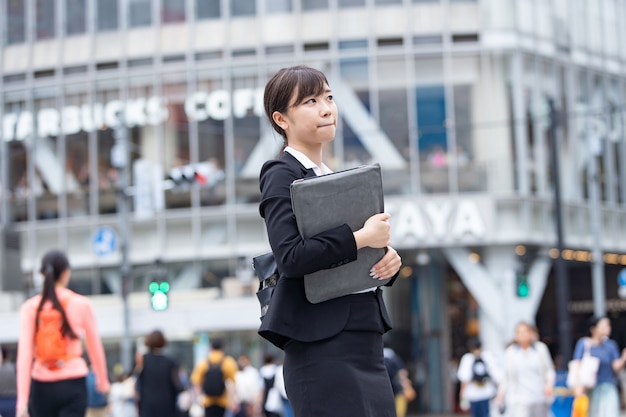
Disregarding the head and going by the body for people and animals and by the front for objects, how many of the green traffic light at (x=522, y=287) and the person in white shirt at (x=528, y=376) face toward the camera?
2

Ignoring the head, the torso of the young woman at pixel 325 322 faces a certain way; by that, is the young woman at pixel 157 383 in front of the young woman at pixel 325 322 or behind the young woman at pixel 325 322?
behind

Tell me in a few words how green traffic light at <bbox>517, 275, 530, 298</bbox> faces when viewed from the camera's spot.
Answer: facing the viewer

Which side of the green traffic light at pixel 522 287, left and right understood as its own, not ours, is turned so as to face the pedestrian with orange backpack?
front

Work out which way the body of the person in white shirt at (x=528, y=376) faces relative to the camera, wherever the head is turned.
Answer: toward the camera

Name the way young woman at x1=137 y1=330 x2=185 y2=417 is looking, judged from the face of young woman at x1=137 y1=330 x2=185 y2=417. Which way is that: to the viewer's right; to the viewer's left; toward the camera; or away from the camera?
away from the camera

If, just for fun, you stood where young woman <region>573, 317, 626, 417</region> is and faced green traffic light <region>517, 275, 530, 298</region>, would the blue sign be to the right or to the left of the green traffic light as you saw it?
left

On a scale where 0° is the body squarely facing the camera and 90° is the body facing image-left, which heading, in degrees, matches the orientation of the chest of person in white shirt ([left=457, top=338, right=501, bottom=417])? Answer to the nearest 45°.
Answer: approximately 180°

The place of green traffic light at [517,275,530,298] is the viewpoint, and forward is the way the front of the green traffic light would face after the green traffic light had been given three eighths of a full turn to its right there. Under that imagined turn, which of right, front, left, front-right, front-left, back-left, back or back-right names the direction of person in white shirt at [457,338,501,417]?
back-left

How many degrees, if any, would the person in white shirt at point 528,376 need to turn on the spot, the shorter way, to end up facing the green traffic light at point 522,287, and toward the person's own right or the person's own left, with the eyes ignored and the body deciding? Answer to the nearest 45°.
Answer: approximately 180°

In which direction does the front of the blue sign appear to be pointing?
toward the camera
